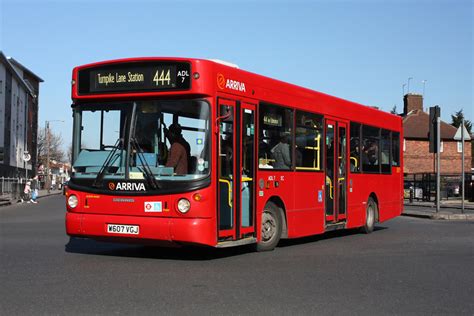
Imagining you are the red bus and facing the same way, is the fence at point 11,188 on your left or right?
on your right

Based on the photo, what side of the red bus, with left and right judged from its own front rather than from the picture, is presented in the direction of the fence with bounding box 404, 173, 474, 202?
back

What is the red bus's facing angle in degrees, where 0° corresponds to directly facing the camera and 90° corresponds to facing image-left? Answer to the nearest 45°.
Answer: approximately 45°

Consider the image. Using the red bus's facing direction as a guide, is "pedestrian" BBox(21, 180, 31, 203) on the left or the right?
on its right
